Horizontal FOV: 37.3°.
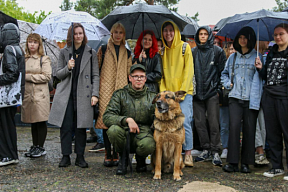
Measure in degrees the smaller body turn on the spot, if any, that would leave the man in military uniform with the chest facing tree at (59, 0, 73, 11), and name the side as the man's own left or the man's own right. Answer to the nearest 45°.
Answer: approximately 180°

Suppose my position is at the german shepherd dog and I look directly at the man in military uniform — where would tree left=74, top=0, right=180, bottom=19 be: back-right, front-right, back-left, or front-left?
front-right

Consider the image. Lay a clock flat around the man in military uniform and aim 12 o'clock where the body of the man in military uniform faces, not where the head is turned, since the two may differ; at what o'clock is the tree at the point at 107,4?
The tree is roughly at 6 o'clock from the man in military uniform.

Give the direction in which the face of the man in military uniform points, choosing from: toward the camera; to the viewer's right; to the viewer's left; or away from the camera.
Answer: toward the camera

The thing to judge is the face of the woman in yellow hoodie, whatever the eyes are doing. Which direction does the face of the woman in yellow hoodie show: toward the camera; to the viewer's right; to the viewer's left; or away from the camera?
toward the camera

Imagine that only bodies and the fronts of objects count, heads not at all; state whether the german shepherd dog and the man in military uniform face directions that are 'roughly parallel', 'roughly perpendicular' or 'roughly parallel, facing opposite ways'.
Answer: roughly parallel

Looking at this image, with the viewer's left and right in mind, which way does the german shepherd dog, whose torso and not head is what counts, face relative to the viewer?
facing the viewer

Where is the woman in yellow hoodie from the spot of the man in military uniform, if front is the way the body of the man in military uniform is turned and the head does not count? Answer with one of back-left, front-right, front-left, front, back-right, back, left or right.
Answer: back-left

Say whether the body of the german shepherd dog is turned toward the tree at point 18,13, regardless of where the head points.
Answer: no

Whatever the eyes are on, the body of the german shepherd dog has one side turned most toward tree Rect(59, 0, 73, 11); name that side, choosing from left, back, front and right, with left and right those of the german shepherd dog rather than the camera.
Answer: back

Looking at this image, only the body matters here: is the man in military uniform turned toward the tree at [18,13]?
no

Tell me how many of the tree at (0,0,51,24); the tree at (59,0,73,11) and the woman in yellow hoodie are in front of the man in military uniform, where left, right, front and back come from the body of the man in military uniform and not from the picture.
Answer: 0

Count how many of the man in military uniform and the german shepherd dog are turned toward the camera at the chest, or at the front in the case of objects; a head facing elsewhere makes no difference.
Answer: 2
